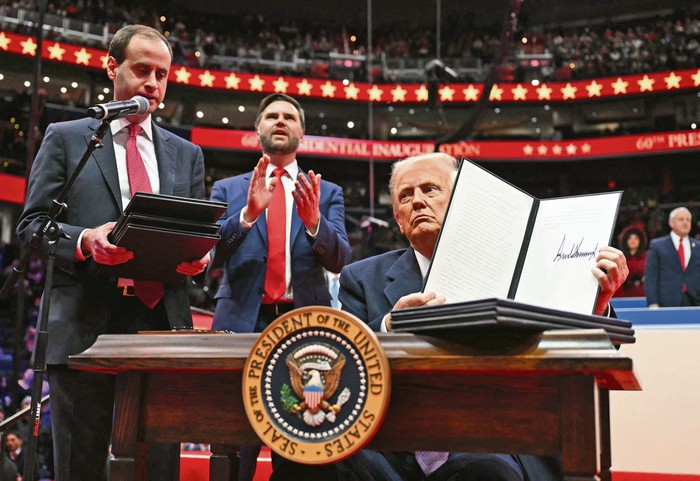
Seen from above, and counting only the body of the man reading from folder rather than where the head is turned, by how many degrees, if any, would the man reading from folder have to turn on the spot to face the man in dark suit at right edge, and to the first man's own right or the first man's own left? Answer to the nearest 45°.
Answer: approximately 90° to the first man's own left

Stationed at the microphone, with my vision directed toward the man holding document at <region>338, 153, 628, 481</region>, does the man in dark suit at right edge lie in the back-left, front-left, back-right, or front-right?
front-left

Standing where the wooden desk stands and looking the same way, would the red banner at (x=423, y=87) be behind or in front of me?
behind

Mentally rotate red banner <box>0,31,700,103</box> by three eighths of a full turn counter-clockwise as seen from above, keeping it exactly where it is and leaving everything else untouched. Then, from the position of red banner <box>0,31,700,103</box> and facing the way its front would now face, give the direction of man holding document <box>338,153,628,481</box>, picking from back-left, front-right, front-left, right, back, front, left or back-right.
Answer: back-right

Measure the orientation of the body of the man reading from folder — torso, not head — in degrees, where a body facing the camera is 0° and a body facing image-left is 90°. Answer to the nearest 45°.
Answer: approximately 315°

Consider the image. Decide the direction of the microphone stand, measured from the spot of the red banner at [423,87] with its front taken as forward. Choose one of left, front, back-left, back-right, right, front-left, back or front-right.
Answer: front

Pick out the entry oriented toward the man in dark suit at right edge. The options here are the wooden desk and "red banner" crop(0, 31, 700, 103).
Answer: the red banner

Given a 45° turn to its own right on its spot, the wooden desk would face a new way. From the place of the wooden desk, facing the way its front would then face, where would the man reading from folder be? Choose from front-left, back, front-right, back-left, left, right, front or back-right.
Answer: right

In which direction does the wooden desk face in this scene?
toward the camera

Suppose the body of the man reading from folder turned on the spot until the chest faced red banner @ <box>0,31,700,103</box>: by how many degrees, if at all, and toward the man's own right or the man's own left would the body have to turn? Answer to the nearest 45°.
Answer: approximately 90° to the man's own left

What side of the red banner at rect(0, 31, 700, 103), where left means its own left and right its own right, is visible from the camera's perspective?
front

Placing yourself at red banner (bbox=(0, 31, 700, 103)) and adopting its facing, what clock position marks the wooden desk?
The wooden desk is roughly at 12 o'clock from the red banner.
